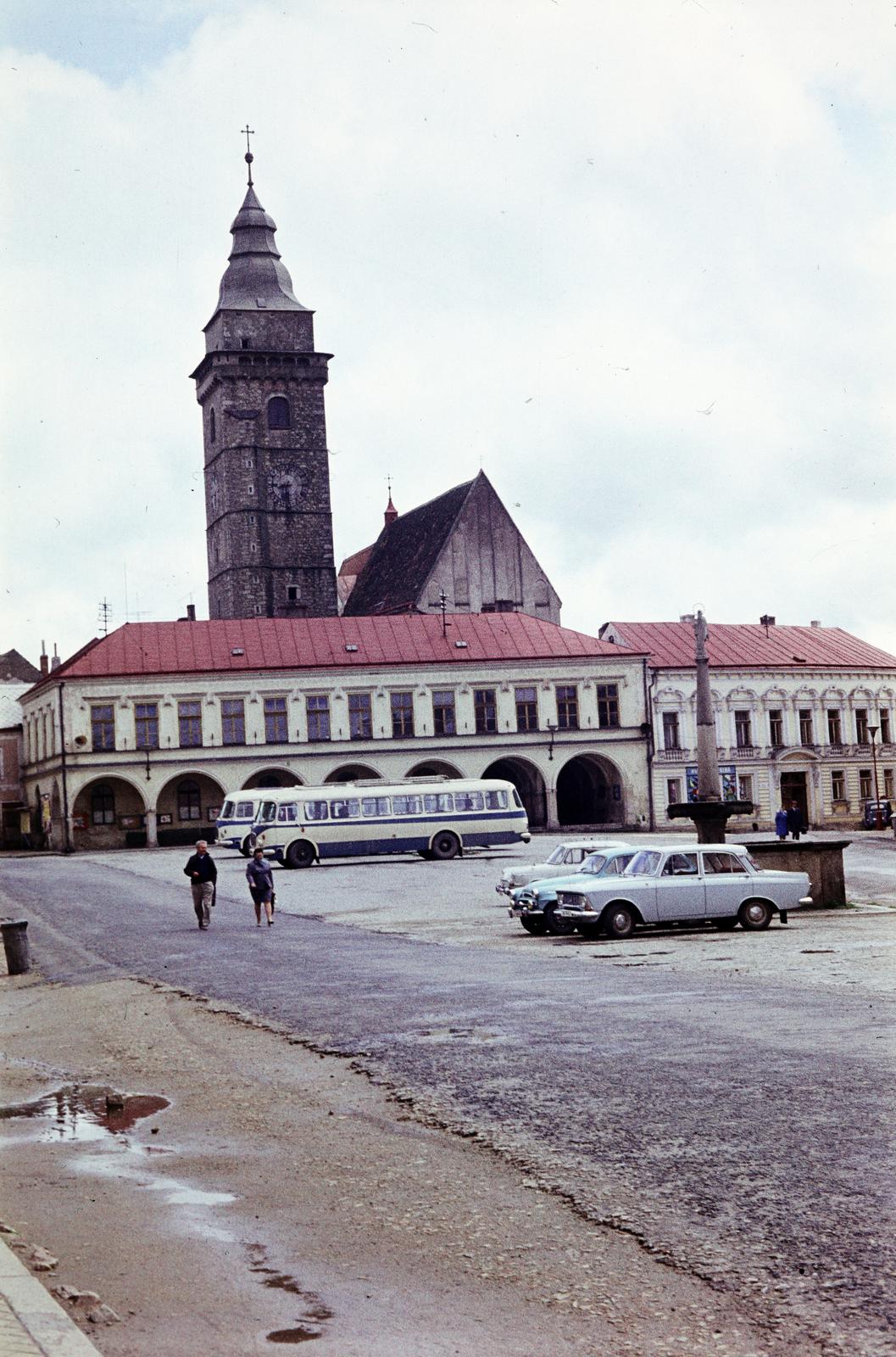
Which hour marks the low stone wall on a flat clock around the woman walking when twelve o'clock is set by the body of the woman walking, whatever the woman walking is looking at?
The low stone wall is roughly at 9 o'clock from the woman walking.

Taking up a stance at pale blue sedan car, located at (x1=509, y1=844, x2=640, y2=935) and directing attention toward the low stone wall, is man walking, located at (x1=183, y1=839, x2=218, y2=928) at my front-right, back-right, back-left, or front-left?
back-left

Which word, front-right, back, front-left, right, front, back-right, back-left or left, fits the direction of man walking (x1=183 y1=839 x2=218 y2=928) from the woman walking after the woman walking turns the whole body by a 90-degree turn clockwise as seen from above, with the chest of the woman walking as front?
front-left

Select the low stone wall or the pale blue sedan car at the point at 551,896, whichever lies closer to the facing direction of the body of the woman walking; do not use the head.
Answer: the pale blue sedan car

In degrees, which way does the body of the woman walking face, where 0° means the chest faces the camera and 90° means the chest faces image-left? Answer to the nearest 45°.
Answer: approximately 0°

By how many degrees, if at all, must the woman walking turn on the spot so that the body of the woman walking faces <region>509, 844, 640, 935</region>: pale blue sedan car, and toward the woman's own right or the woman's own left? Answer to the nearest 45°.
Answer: approximately 45° to the woman's own left
